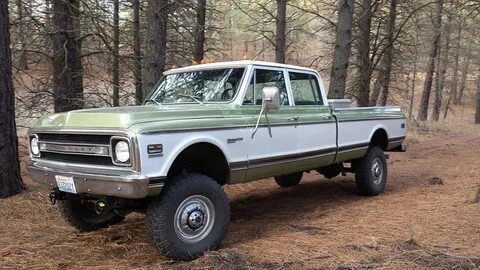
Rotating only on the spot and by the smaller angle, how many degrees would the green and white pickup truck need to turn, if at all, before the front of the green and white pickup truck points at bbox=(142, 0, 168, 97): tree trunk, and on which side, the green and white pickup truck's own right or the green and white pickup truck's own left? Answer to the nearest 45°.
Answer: approximately 135° to the green and white pickup truck's own right

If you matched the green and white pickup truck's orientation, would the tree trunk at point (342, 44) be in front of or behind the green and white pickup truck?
behind

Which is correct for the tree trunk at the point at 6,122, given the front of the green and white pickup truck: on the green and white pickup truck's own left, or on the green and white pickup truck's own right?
on the green and white pickup truck's own right

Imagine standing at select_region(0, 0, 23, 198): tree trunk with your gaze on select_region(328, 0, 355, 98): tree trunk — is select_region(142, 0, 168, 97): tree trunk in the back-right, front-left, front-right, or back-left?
front-left

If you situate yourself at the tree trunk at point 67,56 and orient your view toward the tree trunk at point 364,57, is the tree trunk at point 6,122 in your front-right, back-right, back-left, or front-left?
back-right

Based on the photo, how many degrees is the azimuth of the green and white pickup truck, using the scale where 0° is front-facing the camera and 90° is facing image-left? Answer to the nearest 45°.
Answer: approximately 45°

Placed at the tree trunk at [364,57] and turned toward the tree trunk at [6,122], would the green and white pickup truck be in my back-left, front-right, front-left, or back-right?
front-left

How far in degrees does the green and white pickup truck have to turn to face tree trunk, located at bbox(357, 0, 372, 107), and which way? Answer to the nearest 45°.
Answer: approximately 180°

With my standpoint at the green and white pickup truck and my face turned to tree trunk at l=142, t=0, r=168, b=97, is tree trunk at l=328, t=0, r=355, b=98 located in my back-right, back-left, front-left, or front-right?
front-right
